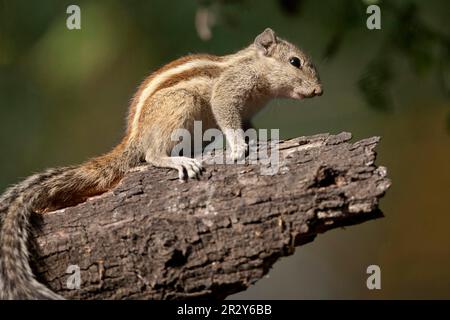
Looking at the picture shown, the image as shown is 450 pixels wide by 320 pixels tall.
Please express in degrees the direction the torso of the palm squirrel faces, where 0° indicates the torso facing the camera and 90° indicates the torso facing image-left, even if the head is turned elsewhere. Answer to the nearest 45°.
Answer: approximately 270°
